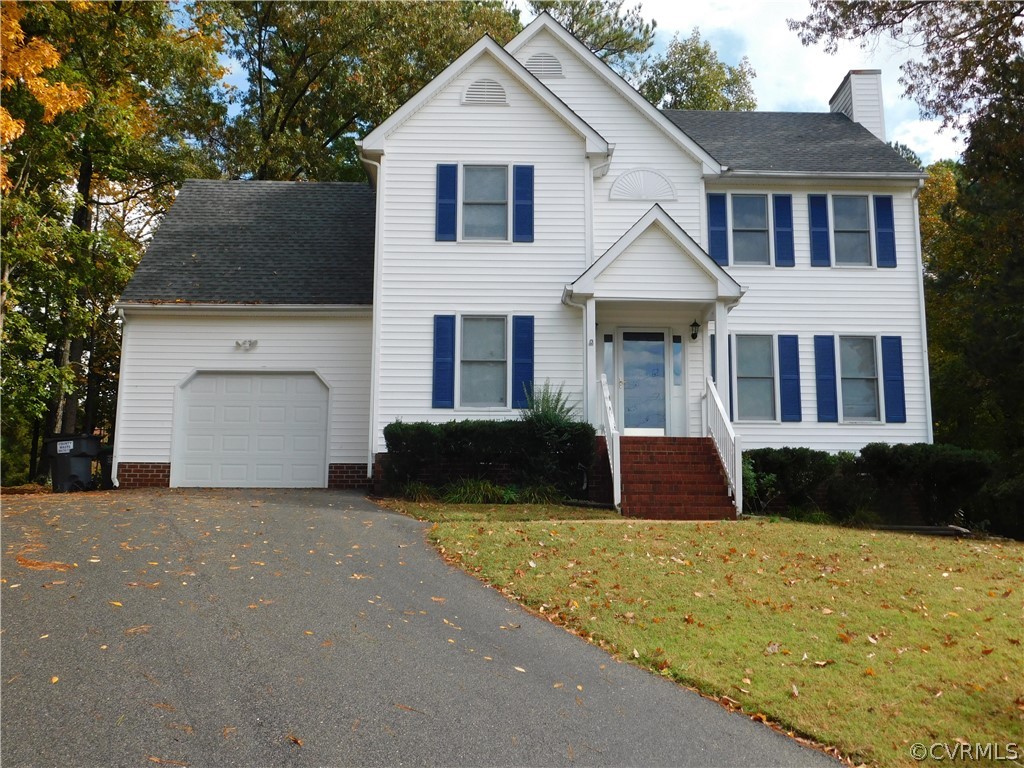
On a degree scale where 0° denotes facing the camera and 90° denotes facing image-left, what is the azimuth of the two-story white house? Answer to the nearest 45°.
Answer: approximately 0°

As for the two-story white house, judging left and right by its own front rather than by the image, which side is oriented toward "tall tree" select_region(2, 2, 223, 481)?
right

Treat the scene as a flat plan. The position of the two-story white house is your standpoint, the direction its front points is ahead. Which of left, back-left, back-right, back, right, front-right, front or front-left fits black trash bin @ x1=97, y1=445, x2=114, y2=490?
right

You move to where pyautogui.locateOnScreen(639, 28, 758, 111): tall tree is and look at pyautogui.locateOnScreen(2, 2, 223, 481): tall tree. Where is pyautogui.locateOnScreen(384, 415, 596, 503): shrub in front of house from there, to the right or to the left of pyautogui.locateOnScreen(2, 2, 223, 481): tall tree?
left

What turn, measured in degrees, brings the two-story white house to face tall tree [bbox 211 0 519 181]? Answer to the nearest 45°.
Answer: approximately 135° to its right

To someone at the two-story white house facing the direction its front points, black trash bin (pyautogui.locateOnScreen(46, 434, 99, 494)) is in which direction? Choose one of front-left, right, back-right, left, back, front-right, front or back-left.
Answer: right
